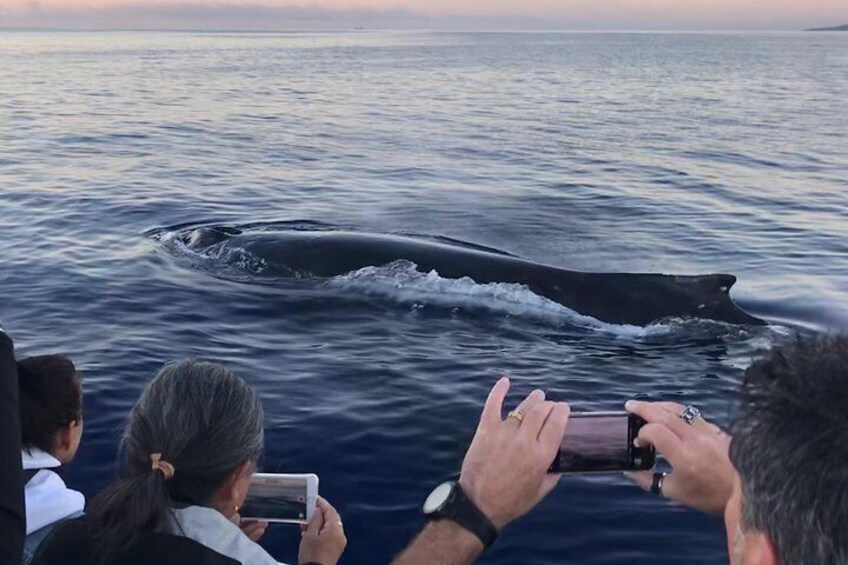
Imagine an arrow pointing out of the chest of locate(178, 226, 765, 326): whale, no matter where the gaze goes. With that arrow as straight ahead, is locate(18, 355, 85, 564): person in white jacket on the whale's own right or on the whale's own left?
on the whale's own left

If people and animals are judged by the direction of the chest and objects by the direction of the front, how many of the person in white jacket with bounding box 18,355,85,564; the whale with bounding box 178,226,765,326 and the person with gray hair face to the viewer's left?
1

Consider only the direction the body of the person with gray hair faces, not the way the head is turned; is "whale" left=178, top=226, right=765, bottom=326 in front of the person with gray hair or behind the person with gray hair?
in front

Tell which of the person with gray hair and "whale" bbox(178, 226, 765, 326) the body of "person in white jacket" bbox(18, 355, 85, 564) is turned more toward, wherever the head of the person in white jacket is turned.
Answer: the whale

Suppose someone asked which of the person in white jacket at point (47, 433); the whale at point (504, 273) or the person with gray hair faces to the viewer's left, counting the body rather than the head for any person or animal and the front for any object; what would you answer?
the whale

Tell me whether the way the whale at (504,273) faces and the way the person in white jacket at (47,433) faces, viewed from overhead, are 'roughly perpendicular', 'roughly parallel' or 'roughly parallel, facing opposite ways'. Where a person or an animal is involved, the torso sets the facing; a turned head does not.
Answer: roughly perpendicular

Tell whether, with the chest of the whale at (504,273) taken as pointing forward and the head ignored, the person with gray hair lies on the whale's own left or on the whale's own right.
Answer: on the whale's own left

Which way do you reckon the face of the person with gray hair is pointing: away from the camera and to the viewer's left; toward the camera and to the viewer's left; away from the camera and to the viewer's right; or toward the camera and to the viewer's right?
away from the camera and to the viewer's right

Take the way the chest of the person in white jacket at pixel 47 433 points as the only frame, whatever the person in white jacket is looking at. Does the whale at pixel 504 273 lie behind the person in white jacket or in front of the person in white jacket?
in front

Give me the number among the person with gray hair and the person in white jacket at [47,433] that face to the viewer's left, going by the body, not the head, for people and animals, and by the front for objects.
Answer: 0

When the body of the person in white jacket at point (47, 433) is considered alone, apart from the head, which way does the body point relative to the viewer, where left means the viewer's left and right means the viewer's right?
facing away from the viewer and to the right of the viewer

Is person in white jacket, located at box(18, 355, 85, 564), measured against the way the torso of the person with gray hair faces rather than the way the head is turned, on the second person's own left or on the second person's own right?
on the second person's own left

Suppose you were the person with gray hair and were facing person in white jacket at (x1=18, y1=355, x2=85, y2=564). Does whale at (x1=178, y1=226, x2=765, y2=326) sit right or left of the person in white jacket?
right

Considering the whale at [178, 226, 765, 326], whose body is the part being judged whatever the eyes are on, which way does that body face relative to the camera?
to the viewer's left

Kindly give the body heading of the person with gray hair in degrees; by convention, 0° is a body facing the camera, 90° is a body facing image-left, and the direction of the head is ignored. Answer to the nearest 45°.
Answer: approximately 225°

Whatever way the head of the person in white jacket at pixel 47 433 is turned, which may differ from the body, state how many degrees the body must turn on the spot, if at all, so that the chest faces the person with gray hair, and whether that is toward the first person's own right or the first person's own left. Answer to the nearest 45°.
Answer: approximately 135° to the first person's own right
